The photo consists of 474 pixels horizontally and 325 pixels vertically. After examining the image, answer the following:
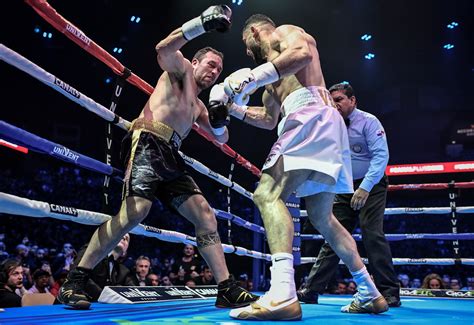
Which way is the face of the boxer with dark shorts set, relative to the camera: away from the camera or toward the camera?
toward the camera

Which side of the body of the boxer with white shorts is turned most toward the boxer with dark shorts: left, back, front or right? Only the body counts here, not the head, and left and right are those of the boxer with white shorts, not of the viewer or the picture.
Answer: front

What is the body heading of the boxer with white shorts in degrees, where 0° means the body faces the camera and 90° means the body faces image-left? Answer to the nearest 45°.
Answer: approximately 90°
